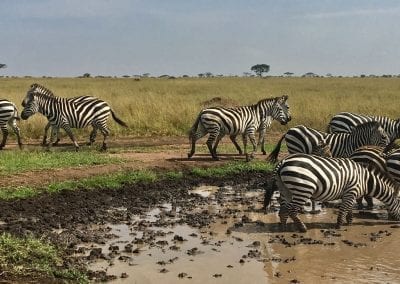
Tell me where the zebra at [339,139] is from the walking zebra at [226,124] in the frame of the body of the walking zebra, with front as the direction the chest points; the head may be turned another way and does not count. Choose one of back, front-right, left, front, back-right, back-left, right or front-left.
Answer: front-right

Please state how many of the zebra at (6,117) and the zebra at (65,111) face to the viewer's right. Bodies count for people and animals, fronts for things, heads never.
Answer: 0

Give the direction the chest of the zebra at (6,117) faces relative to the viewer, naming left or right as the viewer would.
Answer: facing to the left of the viewer

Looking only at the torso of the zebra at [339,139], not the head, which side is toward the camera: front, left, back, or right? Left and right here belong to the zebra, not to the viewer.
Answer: right

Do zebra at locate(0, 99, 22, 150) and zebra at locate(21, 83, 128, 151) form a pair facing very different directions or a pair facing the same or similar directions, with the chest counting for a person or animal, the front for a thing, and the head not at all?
same or similar directions

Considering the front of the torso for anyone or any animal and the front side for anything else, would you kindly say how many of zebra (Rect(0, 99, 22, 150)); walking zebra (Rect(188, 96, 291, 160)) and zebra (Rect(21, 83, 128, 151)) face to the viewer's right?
1

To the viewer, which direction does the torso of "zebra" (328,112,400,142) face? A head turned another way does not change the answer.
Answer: to the viewer's right

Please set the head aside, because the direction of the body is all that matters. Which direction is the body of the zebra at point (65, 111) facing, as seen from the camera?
to the viewer's left

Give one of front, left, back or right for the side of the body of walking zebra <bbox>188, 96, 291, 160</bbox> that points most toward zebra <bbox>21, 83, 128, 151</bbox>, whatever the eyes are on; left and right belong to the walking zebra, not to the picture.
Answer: back
